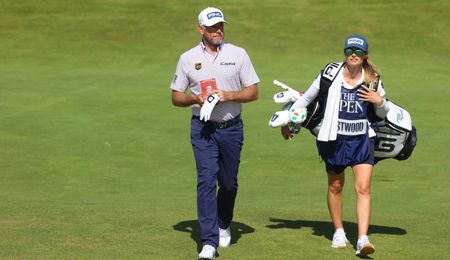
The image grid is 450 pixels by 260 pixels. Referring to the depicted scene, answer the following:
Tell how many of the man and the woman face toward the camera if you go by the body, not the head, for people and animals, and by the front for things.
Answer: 2

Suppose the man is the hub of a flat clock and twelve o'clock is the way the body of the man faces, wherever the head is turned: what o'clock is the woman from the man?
The woman is roughly at 9 o'clock from the man.

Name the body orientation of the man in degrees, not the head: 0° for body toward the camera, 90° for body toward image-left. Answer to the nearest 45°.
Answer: approximately 0°

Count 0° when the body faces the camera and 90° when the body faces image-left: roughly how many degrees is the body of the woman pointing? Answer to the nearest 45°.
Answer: approximately 0°

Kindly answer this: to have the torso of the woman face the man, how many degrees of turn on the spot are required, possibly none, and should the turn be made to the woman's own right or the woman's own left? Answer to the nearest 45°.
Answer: approximately 90° to the woman's own right

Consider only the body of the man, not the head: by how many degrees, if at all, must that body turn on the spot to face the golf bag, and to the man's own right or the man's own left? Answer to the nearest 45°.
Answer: approximately 90° to the man's own left
